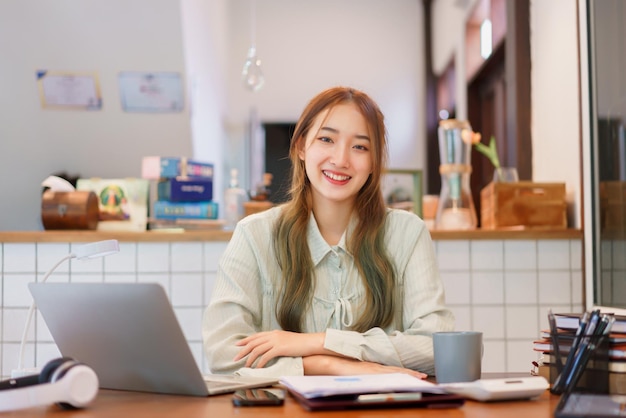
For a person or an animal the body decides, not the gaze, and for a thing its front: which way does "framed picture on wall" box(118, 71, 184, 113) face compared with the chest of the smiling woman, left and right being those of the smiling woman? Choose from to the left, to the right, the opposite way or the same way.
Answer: the same way

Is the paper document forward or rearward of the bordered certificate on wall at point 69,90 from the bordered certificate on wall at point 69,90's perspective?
forward

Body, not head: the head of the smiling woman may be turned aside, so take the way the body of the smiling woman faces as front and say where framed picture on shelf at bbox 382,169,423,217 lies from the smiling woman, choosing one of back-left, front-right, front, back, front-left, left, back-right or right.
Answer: back

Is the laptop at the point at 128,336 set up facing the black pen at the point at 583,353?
no

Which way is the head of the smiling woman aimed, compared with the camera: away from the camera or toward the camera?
toward the camera

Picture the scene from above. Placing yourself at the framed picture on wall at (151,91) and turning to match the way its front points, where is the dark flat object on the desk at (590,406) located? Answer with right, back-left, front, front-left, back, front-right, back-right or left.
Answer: front

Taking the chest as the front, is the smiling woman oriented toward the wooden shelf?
no

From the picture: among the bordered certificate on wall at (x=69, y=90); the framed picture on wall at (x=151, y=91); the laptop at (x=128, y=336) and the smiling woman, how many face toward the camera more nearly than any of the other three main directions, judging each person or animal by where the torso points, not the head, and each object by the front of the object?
3

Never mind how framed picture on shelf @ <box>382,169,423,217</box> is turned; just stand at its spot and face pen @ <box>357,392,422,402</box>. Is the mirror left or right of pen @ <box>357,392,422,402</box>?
left

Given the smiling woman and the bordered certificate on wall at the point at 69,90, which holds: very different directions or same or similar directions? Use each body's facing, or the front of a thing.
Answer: same or similar directions

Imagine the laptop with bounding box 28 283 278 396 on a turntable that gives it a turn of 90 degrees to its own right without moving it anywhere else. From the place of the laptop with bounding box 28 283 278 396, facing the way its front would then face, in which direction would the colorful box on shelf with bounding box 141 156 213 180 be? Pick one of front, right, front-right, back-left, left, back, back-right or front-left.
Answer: back-left

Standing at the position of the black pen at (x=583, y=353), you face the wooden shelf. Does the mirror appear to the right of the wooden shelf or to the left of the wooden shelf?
right

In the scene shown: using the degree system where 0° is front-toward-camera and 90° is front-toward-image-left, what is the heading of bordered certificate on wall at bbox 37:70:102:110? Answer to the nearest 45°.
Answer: approximately 0°

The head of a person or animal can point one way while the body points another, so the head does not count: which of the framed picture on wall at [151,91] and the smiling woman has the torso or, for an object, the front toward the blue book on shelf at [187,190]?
the framed picture on wall

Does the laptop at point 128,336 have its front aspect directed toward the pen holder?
no

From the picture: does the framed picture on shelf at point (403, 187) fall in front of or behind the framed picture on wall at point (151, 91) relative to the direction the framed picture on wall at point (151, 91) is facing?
in front

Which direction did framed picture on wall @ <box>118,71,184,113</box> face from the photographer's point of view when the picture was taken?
facing the viewer

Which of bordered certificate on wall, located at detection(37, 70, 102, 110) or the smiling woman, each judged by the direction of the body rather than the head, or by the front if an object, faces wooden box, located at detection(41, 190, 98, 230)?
the bordered certificate on wall

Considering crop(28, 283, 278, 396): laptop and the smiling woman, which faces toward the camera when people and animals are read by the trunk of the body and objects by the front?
the smiling woman

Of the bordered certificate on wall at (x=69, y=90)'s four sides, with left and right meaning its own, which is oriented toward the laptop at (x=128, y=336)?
front

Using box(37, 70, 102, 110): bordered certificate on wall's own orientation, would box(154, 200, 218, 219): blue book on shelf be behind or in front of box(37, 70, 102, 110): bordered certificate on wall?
in front

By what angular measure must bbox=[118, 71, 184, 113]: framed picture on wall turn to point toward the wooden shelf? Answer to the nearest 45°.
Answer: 0° — it already faces it

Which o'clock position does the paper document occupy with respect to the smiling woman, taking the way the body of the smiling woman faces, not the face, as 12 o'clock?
The paper document is roughly at 12 o'clock from the smiling woman.

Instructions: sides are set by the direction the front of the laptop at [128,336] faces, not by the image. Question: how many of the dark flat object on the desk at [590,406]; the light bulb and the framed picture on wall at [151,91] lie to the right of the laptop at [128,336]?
1
